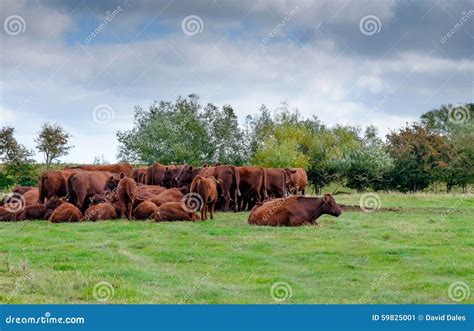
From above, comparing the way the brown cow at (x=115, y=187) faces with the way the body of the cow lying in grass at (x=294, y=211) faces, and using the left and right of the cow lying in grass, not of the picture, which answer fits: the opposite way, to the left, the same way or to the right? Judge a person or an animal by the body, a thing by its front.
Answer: the opposite way

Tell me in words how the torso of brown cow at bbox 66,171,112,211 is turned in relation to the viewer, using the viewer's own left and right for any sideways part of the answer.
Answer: facing away from the viewer and to the right of the viewer

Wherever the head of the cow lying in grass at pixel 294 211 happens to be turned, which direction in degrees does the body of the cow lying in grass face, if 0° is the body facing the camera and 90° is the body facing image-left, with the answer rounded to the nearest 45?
approximately 270°

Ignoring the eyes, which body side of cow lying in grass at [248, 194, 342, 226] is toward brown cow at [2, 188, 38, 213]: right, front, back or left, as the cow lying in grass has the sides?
back

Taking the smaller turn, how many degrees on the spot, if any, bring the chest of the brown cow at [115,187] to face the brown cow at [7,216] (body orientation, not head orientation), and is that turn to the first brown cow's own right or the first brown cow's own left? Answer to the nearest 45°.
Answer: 0° — it already faces it

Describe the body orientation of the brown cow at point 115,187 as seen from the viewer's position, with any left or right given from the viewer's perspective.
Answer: facing to the left of the viewer
